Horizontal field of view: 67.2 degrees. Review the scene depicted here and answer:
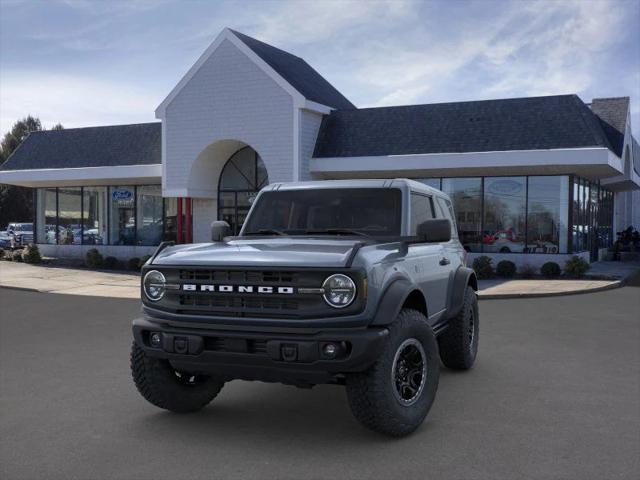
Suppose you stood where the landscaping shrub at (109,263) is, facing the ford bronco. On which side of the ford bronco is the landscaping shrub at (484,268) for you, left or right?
left

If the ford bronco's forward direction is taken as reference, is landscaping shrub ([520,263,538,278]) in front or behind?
behind

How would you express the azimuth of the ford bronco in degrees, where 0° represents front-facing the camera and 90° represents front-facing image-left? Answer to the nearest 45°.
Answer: approximately 45°

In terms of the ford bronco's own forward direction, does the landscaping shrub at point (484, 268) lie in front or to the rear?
to the rear

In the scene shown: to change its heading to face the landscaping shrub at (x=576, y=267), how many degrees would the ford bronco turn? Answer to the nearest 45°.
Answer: approximately 180°

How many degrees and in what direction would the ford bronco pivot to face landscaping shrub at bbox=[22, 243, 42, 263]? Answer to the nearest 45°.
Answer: approximately 90° to its right

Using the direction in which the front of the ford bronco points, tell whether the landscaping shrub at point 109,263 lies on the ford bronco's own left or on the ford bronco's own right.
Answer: on the ford bronco's own right

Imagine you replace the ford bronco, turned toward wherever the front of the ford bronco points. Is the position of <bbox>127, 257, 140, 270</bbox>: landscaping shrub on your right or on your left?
on your right

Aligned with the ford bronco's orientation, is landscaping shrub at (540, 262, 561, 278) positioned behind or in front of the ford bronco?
behind

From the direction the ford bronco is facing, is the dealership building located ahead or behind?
behind
